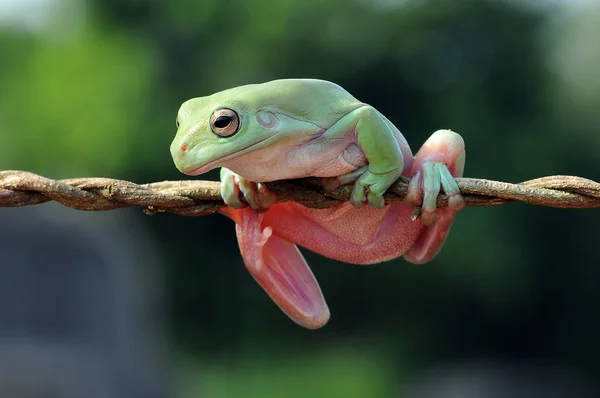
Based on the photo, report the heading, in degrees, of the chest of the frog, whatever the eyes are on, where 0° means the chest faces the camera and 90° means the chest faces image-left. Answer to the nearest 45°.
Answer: approximately 45°
